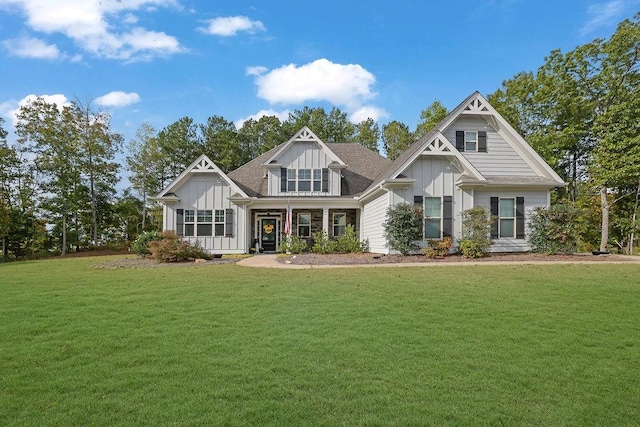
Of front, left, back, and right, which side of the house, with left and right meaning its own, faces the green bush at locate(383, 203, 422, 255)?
front

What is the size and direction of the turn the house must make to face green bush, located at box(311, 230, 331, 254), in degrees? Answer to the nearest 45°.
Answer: approximately 45° to its right

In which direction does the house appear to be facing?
toward the camera

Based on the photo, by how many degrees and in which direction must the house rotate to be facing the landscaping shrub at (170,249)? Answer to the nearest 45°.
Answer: approximately 45° to its right
